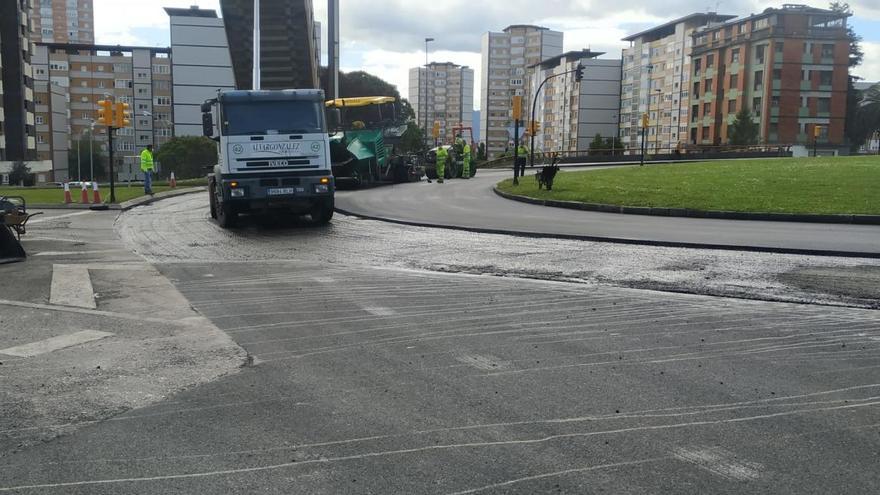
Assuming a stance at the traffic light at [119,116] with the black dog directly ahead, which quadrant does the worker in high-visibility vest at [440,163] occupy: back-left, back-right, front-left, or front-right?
front-left

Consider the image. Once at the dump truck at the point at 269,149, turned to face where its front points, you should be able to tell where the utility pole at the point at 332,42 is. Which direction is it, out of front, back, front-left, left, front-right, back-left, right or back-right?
back

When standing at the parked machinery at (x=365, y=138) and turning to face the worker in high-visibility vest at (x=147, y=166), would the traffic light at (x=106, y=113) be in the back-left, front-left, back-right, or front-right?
front-left

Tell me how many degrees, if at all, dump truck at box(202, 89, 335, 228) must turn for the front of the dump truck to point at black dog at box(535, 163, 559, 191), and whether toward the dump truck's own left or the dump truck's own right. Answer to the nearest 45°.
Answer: approximately 135° to the dump truck's own left

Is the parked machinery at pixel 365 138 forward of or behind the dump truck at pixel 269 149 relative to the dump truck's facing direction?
behind

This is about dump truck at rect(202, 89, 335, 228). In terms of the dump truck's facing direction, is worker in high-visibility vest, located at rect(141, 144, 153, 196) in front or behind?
behind

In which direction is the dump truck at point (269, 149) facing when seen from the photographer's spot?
facing the viewer
